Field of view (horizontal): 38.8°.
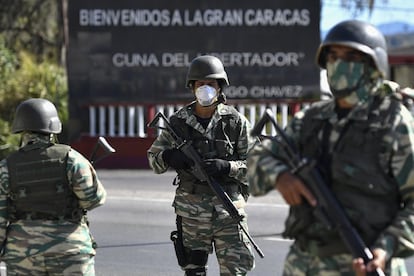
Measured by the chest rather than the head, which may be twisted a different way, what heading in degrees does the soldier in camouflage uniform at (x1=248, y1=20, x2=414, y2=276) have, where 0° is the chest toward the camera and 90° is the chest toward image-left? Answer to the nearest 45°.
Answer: approximately 45°

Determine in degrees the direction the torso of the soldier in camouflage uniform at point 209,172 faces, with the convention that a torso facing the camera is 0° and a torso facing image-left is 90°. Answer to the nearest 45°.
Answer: approximately 0°

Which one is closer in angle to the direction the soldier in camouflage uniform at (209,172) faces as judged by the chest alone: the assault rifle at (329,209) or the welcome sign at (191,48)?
the assault rifle

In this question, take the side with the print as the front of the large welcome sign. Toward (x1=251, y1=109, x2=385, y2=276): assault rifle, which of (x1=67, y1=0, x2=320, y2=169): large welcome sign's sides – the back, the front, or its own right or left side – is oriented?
front

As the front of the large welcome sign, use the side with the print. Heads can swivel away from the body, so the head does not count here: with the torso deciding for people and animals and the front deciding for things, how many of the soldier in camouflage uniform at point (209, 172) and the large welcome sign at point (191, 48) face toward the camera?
2

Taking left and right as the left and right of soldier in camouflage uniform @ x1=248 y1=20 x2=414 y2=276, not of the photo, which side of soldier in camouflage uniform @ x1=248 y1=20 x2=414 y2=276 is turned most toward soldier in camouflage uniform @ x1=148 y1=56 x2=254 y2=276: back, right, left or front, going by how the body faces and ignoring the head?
right

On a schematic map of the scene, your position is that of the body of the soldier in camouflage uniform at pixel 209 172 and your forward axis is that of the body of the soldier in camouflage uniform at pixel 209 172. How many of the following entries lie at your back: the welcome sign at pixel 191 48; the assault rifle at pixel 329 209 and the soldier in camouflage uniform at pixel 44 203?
1

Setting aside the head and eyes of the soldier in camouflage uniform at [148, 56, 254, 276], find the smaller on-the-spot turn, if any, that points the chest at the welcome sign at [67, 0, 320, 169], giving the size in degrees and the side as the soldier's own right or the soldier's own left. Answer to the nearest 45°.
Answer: approximately 180°

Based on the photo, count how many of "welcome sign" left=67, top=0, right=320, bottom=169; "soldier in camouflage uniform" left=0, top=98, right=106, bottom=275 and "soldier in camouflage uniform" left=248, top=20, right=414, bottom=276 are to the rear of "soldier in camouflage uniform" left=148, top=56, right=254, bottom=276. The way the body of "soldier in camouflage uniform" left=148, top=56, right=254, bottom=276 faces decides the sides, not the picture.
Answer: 1

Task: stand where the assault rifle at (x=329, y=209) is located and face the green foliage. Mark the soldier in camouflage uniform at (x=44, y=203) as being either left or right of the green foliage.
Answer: left

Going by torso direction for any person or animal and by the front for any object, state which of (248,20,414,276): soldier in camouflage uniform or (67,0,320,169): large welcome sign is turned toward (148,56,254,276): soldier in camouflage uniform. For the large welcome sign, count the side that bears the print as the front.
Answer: the large welcome sign

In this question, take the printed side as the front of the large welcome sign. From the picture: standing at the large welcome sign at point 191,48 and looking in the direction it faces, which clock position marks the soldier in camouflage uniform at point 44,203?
The soldier in camouflage uniform is roughly at 12 o'clock from the large welcome sign.
